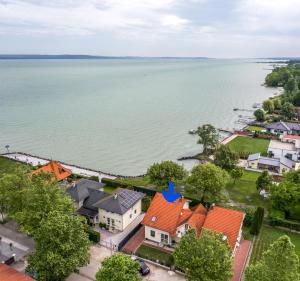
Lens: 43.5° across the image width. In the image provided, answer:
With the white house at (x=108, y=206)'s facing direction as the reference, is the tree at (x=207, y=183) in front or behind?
behind

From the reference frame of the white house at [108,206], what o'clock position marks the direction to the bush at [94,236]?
The bush is roughly at 11 o'clock from the white house.

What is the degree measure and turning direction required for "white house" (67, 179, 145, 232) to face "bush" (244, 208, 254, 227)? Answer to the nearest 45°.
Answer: approximately 135° to its left

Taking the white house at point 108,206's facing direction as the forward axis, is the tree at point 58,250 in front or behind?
in front

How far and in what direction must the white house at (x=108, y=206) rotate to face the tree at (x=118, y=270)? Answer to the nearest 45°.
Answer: approximately 45° to its left

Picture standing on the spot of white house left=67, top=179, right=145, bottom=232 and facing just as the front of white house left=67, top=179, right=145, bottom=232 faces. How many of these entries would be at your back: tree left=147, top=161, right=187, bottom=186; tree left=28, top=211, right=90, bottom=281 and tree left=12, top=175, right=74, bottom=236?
1

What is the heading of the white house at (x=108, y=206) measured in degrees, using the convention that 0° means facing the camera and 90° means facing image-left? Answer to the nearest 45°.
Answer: approximately 45°

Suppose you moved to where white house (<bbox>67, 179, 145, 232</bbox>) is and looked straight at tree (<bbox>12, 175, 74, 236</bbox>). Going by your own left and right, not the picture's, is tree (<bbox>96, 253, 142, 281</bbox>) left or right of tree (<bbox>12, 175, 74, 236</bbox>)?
left

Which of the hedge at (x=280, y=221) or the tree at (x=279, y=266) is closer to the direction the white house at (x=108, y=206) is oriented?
the tree

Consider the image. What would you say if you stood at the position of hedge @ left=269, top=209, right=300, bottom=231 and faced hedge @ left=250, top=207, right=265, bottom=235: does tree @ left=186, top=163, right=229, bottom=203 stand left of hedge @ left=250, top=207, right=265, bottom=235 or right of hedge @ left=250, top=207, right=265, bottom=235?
right

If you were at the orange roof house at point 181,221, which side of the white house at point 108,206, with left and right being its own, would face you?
left

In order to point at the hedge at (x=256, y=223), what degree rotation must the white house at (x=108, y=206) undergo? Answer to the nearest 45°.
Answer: approximately 135° to its left
